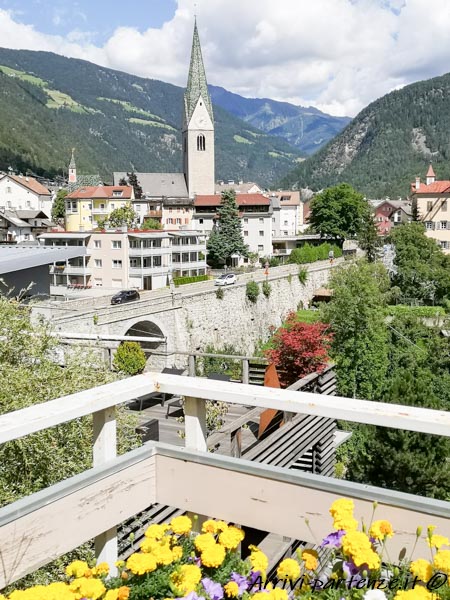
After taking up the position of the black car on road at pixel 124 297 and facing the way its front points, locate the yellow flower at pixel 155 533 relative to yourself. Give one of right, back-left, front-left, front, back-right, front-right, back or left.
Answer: front-left

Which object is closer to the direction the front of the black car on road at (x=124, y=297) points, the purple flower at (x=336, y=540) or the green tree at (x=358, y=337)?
the purple flower

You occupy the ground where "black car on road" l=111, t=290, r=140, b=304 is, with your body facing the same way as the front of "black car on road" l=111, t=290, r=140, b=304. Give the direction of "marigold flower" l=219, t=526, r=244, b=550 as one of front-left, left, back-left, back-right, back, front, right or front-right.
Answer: front-left

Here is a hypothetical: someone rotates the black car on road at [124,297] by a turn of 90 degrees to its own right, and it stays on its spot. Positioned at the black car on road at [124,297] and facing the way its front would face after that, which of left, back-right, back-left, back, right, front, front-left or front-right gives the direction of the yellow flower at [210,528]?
back-left

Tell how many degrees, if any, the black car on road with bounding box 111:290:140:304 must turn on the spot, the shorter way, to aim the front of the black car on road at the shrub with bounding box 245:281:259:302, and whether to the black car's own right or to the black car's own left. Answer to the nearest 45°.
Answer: approximately 180°

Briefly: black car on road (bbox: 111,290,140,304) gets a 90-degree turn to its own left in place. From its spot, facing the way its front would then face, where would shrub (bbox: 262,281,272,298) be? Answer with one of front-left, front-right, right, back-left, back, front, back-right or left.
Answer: left

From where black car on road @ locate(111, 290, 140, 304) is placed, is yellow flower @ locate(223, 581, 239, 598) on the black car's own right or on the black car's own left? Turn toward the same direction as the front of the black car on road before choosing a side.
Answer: on the black car's own left

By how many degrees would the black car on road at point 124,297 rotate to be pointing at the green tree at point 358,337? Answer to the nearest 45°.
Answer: approximately 135° to its left

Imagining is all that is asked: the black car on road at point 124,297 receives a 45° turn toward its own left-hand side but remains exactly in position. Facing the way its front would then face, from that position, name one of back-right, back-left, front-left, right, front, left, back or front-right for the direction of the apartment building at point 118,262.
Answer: back

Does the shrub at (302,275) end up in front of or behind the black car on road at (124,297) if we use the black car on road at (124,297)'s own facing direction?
behind

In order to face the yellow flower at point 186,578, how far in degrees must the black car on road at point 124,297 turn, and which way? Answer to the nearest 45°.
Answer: approximately 45° to its left

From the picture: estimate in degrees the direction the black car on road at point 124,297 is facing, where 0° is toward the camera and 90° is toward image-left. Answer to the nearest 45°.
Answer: approximately 45°

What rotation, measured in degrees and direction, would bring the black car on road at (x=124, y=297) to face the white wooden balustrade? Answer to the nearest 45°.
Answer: approximately 45° to its left

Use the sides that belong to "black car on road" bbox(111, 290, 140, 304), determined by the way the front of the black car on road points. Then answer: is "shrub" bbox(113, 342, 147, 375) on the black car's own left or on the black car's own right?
on the black car's own left
